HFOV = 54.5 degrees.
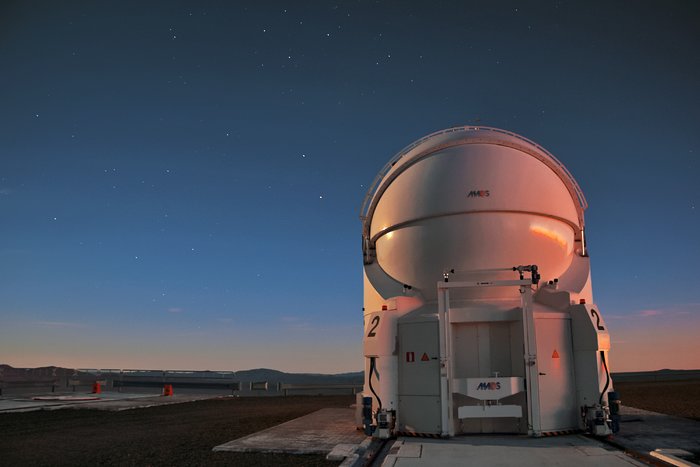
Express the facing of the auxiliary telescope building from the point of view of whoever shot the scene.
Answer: facing the viewer
